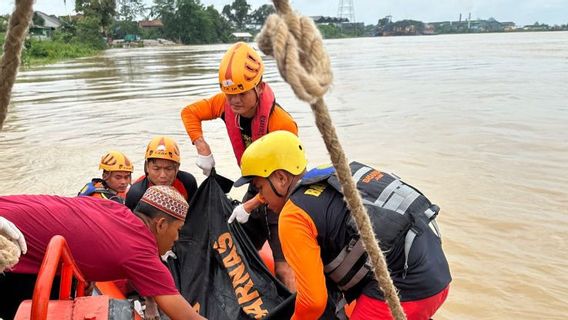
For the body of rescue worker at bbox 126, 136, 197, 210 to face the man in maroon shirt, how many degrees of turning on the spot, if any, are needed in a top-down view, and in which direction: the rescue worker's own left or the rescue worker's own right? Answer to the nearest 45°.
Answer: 0° — they already face them

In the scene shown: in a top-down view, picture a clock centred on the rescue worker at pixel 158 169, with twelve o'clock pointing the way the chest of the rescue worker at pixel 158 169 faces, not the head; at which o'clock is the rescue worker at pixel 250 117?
the rescue worker at pixel 250 117 is roughly at 10 o'clock from the rescue worker at pixel 158 169.

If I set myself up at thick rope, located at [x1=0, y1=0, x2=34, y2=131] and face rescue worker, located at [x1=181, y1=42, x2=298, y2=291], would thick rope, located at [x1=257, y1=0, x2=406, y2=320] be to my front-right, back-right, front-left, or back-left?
front-right

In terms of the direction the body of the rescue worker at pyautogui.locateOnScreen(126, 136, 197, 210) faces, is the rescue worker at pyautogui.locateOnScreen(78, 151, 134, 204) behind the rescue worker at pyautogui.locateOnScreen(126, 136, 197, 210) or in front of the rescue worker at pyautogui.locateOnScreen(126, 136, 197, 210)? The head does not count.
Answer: behind

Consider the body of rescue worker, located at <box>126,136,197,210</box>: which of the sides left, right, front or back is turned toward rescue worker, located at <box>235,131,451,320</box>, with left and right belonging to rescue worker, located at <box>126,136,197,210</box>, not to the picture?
front

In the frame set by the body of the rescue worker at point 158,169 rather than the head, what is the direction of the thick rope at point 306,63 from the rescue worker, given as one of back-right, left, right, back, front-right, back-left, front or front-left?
front

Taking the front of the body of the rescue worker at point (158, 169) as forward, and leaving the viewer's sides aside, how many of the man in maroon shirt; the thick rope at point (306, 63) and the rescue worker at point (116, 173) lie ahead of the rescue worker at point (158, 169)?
2

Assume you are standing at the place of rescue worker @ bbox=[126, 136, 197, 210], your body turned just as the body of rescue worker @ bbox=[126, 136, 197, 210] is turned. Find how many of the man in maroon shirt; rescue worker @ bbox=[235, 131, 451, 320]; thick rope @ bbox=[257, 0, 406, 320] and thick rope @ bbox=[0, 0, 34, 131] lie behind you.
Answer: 0

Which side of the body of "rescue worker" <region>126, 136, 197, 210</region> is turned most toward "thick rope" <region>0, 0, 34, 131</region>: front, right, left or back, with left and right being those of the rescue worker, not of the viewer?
front

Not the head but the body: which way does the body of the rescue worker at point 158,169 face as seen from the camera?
toward the camera

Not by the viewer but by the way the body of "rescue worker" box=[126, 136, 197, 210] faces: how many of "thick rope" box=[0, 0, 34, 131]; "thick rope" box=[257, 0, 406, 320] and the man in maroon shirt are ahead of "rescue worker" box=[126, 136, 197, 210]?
3

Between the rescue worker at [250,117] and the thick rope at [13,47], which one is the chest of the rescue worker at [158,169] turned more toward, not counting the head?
the thick rope

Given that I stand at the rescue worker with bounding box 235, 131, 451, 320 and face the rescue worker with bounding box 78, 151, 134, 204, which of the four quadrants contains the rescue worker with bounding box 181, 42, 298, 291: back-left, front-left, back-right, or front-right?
front-right

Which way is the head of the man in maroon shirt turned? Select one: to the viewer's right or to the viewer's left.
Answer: to the viewer's right

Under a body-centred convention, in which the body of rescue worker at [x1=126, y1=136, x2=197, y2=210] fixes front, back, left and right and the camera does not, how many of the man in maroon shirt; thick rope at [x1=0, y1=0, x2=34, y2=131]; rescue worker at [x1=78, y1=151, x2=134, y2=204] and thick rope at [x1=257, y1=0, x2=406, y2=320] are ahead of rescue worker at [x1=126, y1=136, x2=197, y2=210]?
3

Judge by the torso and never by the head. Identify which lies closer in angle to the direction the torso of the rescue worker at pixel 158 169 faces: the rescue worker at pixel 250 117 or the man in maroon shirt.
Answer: the man in maroon shirt

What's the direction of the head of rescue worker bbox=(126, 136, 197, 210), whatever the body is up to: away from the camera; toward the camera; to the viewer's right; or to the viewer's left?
toward the camera
